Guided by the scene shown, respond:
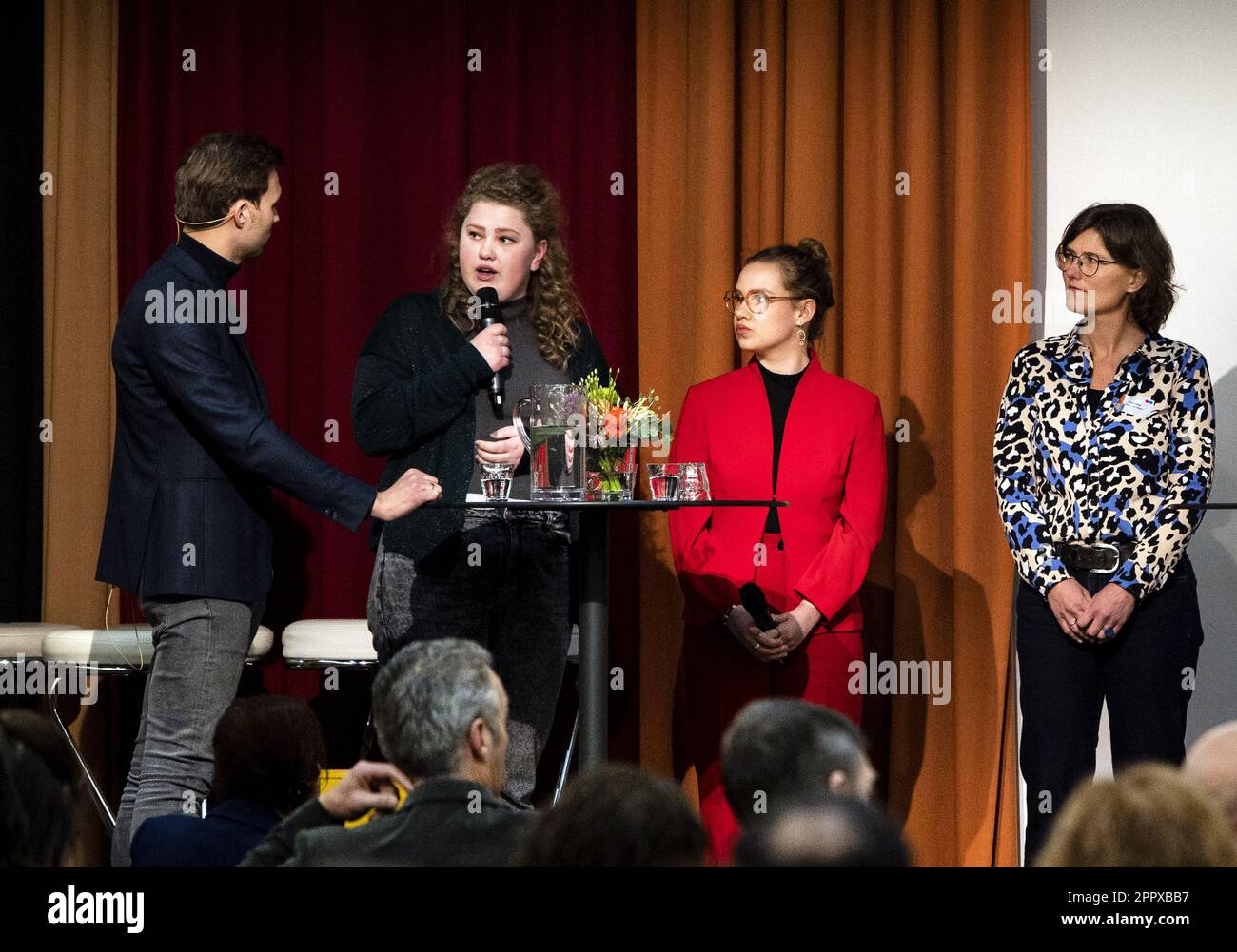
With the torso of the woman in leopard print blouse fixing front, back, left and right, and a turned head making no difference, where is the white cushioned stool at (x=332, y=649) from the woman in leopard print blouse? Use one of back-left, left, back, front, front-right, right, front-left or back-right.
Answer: right

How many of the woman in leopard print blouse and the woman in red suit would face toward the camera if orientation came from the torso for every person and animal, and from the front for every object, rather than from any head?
2

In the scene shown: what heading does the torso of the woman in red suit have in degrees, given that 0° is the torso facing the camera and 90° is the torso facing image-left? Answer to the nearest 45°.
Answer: approximately 0°

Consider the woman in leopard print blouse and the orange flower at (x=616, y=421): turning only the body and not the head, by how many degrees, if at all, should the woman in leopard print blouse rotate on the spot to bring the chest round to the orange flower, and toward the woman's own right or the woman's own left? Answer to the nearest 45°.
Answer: approximately 45° to the woman's own right

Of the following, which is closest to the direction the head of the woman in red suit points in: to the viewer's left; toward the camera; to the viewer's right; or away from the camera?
to the viewer's left

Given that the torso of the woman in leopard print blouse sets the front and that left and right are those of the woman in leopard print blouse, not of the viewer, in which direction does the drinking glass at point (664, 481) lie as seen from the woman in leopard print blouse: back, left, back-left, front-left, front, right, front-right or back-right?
front-right

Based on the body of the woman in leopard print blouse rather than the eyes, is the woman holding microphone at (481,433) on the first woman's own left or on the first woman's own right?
on the first woman's own right

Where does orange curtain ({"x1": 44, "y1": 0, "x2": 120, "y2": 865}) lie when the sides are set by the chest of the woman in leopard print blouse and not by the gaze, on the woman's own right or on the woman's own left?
on the woman's own right

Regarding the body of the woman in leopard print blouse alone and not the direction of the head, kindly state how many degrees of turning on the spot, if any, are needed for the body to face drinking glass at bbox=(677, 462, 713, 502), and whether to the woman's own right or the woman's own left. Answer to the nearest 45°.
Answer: approximately 45° to the woman's own right

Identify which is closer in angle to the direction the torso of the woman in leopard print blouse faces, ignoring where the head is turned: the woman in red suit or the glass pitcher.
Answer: the glass pitcher

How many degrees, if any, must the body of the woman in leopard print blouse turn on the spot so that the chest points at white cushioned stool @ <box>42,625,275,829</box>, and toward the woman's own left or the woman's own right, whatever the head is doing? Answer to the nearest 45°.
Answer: approximately 90° to the woman's own right
